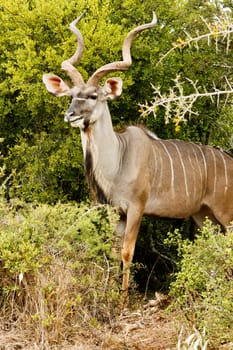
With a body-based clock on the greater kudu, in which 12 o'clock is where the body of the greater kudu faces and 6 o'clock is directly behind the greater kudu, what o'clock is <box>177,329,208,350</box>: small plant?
The small plant is roughly at 9 o'clock from the greater kudu.

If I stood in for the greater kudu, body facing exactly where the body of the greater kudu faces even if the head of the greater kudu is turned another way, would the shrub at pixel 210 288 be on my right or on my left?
on my left

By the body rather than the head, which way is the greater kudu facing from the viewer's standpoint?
to the viewer's left

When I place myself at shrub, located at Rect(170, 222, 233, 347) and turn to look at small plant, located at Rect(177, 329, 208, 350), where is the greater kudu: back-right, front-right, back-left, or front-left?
back-right
